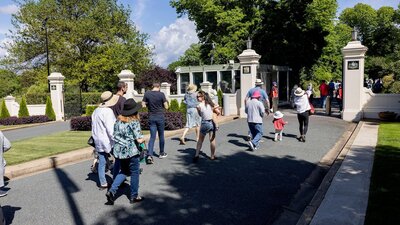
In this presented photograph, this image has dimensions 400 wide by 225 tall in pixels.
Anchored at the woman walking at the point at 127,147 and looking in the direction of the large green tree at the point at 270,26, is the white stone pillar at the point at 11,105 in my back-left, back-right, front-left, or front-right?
front-left

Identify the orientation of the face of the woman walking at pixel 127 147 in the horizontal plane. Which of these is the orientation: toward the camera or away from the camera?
away from the camera

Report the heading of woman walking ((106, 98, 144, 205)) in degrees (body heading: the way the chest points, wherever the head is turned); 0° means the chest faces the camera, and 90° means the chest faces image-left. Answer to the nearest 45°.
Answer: approximately 225°

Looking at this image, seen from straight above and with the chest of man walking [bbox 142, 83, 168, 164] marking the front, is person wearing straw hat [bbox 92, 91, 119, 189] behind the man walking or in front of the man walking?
behind

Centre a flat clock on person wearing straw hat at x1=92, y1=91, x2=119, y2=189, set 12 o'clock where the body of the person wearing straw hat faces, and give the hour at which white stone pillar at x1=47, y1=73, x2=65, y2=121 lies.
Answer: The white stone pillar is roughly at 10 o'clock from the person wearing straw hat.

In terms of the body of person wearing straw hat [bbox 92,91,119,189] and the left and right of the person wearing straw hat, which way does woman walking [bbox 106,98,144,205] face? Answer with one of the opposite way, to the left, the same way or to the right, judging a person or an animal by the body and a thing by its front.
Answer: the same way

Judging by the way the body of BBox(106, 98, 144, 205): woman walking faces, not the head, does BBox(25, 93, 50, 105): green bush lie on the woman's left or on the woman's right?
on the woman's left

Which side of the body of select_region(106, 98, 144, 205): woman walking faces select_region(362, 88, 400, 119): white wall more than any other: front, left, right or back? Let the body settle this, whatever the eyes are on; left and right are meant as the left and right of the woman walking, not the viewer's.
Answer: front

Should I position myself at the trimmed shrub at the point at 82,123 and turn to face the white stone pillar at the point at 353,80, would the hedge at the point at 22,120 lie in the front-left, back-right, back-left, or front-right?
back-left

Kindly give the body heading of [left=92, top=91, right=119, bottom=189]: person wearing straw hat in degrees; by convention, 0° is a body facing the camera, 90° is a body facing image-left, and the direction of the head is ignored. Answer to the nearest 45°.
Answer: approximately 225°

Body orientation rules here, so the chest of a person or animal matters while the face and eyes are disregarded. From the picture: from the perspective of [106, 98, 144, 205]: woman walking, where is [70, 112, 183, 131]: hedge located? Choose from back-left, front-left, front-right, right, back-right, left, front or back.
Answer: front-left

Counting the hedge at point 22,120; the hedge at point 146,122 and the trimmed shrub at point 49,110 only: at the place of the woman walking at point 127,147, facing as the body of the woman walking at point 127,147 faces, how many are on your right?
0

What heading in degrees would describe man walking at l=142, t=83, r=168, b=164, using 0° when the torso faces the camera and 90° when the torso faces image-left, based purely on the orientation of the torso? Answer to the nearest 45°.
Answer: approximately 180°
